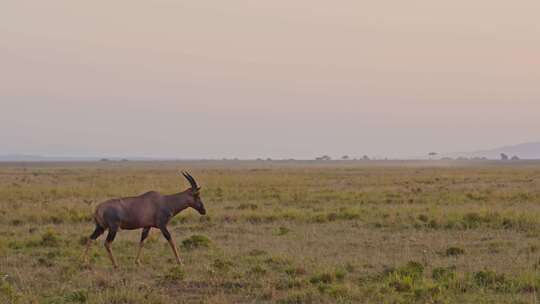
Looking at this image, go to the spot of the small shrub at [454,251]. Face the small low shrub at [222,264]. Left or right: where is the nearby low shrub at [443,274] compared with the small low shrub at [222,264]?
left

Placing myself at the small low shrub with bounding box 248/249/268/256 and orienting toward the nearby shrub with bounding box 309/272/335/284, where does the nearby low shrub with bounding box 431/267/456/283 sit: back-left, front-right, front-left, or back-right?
front-left

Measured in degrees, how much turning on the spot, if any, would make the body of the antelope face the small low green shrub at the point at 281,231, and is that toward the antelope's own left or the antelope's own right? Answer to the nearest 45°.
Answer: approximately 45° to the antelope's own left

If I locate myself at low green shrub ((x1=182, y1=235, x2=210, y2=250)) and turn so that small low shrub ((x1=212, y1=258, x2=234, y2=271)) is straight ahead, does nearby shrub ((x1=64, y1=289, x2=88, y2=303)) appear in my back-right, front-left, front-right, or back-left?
front-right

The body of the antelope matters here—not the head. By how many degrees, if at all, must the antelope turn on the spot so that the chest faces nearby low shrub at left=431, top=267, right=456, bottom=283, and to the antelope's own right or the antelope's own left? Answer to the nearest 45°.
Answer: approximately 45° to the antelope's own right

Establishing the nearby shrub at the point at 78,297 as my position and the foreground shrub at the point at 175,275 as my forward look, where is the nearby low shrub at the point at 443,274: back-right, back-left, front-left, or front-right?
front-right

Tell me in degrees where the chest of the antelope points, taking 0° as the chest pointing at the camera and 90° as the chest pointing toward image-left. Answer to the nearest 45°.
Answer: approximately 270°

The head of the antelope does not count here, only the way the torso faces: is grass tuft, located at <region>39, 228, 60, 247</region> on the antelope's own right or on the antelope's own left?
on the antelope's own left

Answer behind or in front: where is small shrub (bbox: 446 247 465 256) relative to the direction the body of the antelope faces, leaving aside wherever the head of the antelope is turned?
in front

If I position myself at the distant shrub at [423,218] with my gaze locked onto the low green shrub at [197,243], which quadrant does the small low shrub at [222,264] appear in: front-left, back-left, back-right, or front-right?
front-left

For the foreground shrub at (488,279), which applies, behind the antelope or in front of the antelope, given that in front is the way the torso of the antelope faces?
in front

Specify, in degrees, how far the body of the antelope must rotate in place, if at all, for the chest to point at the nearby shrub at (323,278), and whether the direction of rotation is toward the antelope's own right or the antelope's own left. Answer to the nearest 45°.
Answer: approximately 45° to the antelope's own right
